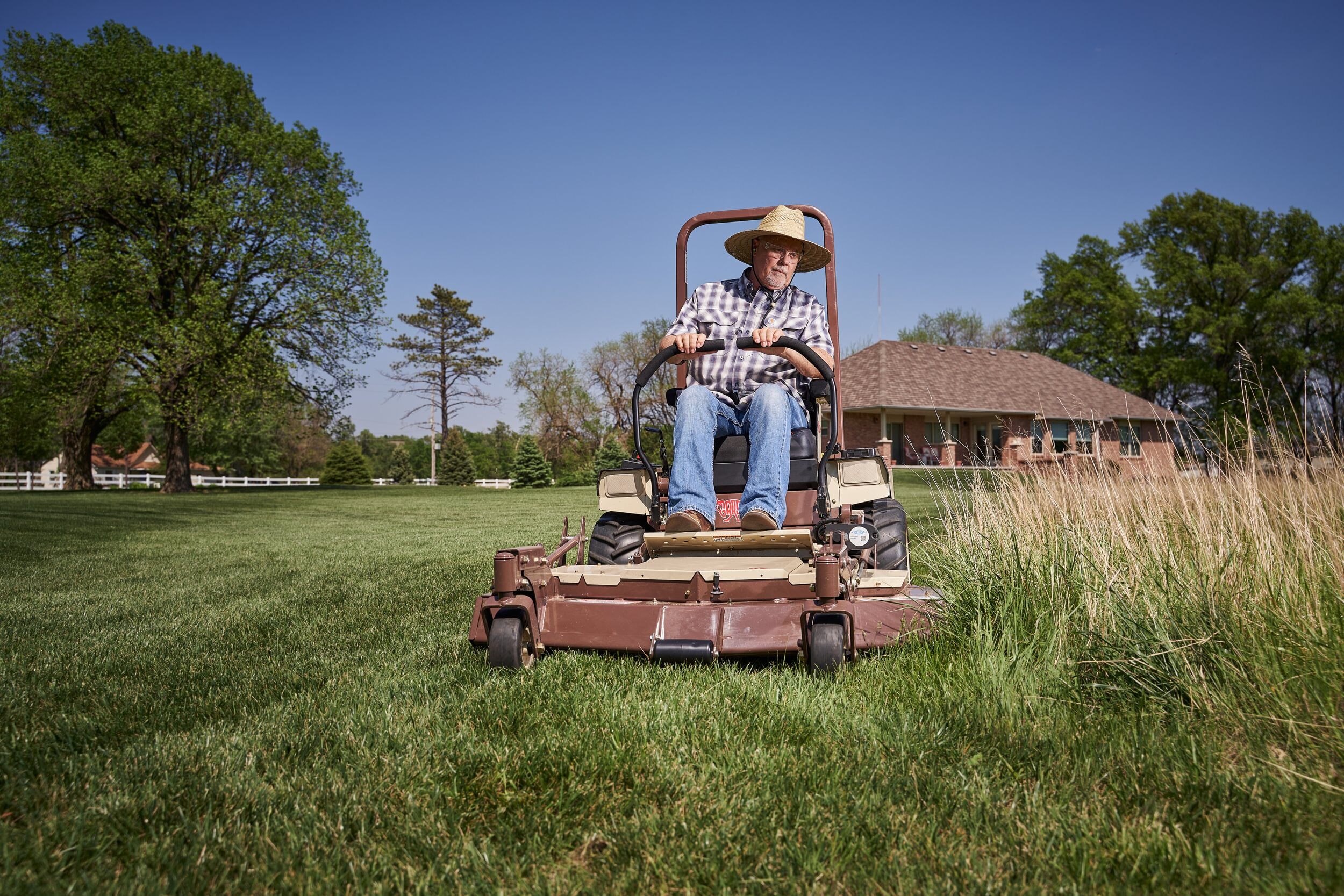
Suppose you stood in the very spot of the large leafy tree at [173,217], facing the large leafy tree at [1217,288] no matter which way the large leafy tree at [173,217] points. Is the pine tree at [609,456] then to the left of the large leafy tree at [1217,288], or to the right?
left

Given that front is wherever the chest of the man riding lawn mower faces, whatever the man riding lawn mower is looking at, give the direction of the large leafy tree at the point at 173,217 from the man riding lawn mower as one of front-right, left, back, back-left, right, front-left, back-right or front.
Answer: back-right

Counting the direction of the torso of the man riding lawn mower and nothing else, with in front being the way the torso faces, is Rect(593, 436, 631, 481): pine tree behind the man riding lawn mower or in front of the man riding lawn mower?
behind

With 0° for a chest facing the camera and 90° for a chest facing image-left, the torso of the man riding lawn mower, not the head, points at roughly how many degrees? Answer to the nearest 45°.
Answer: approximately 0°

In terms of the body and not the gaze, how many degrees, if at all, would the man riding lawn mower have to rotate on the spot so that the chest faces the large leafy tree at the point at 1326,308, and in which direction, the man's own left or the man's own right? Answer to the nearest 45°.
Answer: approximately 135° to the man's own left

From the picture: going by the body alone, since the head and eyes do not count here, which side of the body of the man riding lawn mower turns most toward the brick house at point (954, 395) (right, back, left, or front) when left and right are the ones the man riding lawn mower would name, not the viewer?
back

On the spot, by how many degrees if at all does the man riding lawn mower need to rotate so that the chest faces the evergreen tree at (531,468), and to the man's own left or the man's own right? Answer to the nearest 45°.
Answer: approximately 180°

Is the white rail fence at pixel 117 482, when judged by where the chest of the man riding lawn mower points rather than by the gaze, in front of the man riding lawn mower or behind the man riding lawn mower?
behind

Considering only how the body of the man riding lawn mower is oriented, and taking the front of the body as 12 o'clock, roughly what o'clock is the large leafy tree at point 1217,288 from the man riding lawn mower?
The large leafy tree is roughly at 7 o'clock from the man riding lawn mower.
